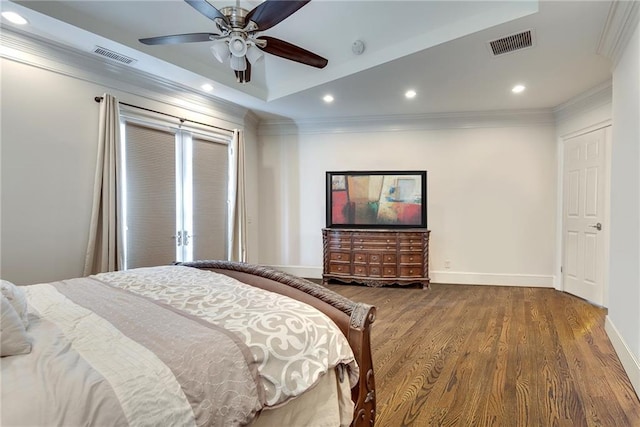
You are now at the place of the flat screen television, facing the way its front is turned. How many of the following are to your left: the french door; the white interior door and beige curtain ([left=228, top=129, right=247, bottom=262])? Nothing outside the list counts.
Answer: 1

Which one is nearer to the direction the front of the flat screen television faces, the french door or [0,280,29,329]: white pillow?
the white pillow

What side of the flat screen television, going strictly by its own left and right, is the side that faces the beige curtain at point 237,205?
right

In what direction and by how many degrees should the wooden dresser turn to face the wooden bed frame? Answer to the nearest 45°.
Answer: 0° — it already faces it

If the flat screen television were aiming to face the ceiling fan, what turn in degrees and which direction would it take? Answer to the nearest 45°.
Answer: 0° — it already faces it

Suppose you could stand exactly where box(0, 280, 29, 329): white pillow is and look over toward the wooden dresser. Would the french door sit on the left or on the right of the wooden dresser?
left

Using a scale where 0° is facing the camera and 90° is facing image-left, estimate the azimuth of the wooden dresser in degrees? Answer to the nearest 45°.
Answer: approximately 0°

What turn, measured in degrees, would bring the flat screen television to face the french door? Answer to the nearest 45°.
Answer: approximately 45° to its right

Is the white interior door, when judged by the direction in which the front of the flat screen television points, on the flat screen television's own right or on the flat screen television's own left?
on the flat screen television's own left

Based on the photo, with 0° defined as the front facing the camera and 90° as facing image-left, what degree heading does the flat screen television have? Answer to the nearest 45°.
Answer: approximately 0°

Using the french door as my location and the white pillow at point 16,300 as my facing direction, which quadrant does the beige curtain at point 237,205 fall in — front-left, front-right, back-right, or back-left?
back-left
